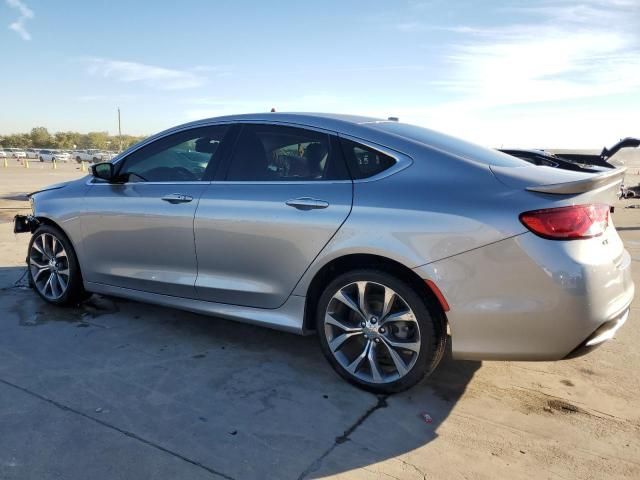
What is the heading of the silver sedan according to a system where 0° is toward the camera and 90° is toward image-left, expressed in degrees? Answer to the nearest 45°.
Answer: approximately 135°
